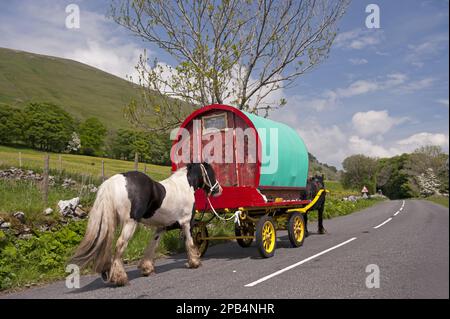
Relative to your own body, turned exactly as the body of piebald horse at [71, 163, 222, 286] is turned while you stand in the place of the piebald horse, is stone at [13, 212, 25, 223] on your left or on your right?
on your left

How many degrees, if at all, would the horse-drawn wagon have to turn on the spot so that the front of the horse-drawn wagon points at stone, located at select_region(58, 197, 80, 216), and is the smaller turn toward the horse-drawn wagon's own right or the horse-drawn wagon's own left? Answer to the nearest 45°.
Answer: approximately 135° to the horse-drawn wagon's own left

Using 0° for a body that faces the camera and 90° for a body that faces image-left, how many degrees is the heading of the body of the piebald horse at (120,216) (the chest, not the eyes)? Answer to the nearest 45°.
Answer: approximately 225°

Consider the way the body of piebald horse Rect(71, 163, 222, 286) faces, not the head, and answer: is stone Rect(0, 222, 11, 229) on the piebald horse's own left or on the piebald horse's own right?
on the piebald horse's own left

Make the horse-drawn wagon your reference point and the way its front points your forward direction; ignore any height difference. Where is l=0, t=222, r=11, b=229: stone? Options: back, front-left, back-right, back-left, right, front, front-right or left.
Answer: back-left

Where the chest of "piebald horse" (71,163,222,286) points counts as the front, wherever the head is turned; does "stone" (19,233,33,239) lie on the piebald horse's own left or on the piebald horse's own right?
on the piebald horse's own left

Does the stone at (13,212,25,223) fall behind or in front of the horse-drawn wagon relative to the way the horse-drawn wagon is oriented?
behind

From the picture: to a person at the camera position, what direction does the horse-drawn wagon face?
facing away from the viewer and to the right of the viewer

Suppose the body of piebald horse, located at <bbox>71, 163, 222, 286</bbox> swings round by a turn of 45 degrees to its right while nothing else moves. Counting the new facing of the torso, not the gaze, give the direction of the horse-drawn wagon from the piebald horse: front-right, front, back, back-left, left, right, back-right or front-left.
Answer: front-left
